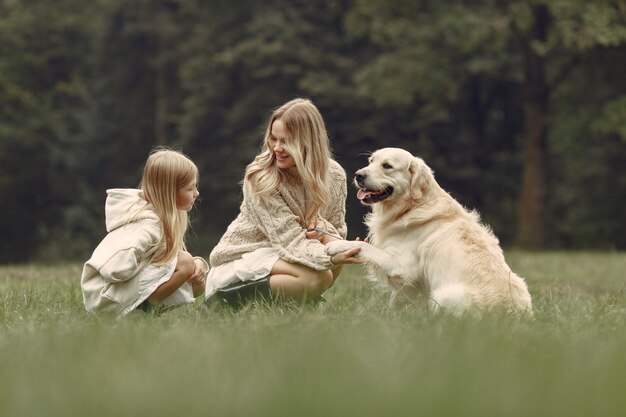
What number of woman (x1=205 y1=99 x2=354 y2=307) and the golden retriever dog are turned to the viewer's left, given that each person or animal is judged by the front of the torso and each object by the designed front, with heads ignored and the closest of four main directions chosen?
1

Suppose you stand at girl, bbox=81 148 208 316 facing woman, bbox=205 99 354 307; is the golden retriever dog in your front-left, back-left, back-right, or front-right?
front-right

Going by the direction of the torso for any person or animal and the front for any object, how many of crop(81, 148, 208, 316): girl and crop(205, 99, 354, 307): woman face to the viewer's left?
0

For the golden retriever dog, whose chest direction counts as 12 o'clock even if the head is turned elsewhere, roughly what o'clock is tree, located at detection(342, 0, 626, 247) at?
The tree is roughly at 3 o'clock from the golden retriever dog.

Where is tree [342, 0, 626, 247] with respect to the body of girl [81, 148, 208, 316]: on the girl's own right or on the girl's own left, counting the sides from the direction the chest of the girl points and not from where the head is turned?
on the girl's own left

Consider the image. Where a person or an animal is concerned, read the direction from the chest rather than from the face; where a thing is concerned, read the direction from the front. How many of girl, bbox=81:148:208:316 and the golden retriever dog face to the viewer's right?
1

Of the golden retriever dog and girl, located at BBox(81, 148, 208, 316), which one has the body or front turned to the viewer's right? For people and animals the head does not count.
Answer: the girl

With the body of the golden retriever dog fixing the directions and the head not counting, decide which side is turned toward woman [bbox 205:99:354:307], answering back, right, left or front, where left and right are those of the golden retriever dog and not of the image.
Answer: front

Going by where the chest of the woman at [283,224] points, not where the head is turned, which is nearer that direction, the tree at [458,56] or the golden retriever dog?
the golden retriever dog

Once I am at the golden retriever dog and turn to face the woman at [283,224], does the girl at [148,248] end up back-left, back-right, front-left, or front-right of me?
front-left

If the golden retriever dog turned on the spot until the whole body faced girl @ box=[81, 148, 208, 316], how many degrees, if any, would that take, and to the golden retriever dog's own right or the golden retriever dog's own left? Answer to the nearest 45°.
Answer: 0° — it already faces them

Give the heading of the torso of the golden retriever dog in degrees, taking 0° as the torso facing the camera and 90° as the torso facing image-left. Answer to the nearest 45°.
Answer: approximately 90°

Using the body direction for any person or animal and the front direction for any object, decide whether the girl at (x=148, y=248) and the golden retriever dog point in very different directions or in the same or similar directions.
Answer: very different directions

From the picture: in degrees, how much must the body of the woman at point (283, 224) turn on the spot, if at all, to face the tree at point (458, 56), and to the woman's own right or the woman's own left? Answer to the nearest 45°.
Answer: approximately 135° to the woman's own left

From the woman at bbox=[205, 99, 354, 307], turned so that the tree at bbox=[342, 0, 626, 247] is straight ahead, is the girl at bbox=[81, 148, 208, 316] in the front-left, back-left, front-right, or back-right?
back-left

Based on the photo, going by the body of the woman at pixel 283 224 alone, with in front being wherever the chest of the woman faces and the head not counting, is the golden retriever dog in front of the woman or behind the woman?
in front

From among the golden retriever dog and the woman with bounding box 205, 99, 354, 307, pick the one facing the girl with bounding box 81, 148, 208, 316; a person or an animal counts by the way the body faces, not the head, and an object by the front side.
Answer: the golden retriever dog

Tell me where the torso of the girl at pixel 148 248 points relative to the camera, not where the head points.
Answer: to the viewer's right
